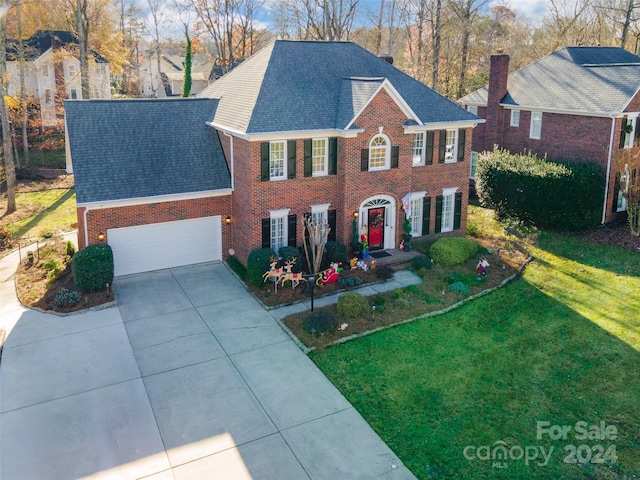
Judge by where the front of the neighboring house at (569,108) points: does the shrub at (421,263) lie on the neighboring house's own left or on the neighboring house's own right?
on the neighboring house's own right

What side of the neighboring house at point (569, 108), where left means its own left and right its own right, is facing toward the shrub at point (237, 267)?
right

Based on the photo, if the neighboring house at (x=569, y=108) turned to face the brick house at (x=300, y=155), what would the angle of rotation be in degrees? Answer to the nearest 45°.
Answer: approximately 90° to its right

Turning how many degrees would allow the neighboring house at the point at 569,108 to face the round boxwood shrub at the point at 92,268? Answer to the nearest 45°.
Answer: approximately 90° to its right

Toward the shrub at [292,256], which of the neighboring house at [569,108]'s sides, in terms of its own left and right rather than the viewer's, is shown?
right

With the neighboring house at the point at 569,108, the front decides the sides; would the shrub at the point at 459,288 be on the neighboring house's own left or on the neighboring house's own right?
on the neighboring house's own right

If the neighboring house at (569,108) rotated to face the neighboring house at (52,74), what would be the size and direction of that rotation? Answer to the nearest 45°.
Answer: approximately 135° to its right
